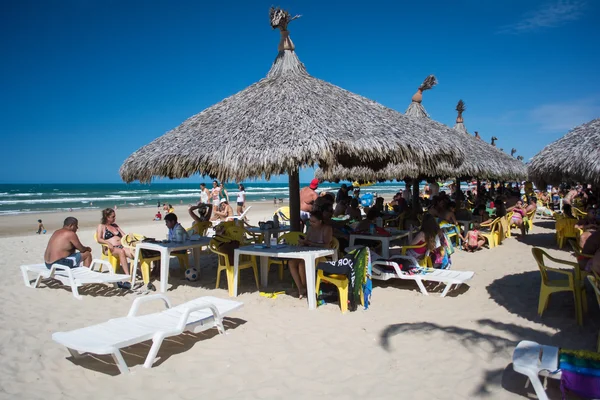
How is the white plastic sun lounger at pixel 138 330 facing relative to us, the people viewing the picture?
facing the viewer and to the left of the viewer

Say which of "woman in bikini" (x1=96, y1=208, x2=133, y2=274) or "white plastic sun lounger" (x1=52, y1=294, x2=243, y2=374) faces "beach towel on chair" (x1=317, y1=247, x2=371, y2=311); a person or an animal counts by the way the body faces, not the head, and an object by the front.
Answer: the woman in bikini

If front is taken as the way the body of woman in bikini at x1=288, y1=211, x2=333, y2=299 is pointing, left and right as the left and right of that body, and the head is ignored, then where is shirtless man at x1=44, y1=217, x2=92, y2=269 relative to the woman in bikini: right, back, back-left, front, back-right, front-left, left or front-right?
front-right

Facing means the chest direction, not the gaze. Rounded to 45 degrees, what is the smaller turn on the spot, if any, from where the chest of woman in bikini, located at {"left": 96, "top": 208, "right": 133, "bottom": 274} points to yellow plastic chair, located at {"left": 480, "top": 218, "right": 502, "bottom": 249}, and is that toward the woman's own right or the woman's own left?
approximately 45° to the woman's own left

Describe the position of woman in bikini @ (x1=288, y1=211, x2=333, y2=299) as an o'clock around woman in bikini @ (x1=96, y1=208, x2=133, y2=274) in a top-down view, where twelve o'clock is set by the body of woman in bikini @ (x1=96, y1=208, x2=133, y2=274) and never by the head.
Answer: woman in bikini @ (x1=288, y1=211, x2=333, y2=299) is roughly at 12 o'clock from woman in bikini @ (x1=96, y1=208, x2=133, y2=274).

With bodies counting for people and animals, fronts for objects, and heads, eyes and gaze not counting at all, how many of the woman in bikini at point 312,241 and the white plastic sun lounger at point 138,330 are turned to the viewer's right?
0

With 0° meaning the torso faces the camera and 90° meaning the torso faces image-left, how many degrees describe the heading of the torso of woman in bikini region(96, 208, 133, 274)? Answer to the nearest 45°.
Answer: approximately 315°

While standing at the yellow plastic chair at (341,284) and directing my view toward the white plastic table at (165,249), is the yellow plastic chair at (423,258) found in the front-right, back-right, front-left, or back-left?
back-right

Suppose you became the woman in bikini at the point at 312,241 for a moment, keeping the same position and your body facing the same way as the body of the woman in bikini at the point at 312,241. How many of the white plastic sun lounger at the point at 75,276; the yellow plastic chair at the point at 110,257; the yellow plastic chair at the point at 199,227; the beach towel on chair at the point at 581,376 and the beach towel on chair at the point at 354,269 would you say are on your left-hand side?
2

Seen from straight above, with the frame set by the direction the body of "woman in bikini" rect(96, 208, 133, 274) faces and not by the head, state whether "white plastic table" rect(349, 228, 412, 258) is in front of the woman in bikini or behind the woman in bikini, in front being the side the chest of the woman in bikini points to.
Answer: in front

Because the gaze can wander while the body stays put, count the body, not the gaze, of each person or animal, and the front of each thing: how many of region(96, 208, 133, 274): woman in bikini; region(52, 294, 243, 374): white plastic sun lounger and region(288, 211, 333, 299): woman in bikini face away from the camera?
0

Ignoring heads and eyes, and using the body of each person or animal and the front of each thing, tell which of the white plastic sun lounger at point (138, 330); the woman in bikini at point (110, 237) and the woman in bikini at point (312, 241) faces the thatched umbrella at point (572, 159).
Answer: the woman in bikini at point (110, 237)

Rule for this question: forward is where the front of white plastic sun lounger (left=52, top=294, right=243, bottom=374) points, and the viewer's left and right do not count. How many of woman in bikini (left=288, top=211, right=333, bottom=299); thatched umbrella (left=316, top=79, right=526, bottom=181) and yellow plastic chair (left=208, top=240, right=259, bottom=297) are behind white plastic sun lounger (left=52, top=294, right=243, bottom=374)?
3

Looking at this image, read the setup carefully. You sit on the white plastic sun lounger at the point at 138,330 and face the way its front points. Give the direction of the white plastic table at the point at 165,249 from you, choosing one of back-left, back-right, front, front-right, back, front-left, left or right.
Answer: back-right

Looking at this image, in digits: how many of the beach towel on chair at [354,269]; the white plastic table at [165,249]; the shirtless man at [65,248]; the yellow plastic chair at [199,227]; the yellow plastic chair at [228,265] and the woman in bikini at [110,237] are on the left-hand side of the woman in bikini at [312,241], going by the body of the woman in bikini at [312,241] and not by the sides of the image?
1
